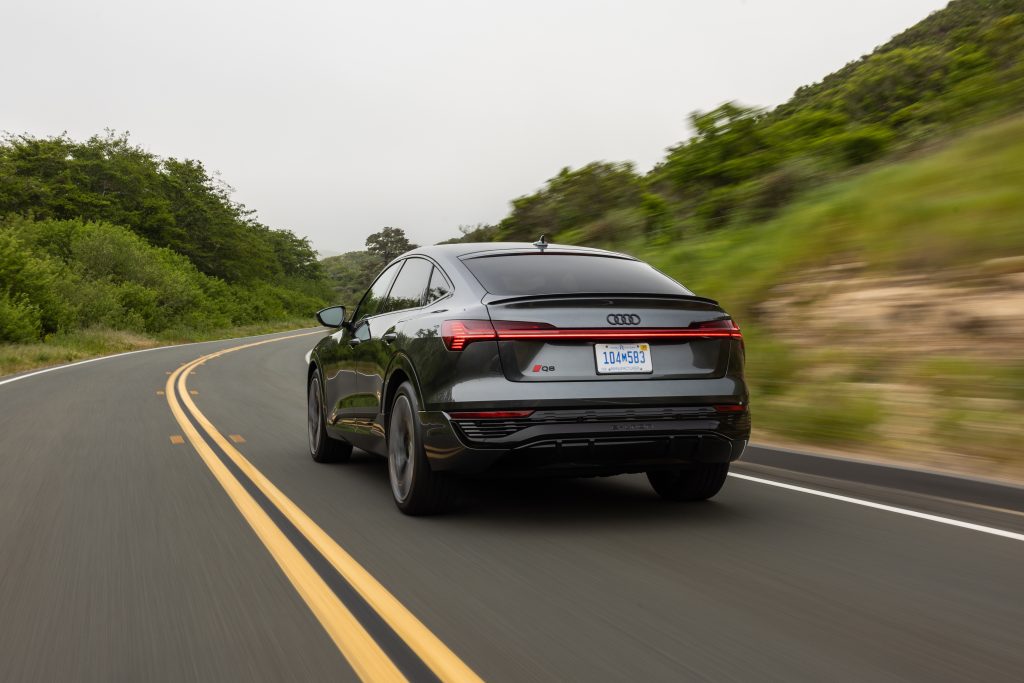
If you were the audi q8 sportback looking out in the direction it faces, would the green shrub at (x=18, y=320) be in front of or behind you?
in front

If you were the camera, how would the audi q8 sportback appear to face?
facing away from the viewer and to the left of the viewer
